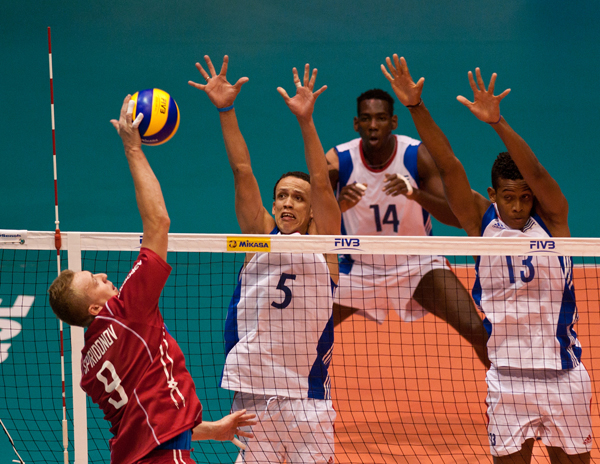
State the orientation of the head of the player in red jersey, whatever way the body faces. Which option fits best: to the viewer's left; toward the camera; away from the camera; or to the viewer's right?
to the viewer's right

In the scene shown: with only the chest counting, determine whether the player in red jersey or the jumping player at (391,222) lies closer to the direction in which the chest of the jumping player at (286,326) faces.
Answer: the player in red jersey

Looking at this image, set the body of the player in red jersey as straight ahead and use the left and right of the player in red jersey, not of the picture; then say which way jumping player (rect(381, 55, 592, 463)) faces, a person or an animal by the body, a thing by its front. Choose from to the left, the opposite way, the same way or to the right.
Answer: the opposite way

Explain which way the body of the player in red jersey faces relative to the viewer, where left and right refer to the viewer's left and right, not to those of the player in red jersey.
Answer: facing away from the viewer and to the right of the viewer

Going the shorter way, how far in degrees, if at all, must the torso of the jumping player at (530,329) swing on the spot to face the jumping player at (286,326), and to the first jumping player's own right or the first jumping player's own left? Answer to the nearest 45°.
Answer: approximately 90° to the first jumping player's own right

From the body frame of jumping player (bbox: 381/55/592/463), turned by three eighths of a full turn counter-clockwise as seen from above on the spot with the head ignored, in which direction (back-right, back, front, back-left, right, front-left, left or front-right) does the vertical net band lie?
back-left

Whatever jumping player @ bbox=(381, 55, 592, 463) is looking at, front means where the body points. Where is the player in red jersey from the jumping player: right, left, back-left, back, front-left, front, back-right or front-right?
front-right

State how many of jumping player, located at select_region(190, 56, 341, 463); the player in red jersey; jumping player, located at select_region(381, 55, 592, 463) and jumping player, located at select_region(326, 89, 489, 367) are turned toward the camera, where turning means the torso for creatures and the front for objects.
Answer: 3

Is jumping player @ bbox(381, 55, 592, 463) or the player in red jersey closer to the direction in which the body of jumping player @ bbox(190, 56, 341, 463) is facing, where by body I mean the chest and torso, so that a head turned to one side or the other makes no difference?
the player in red jersey

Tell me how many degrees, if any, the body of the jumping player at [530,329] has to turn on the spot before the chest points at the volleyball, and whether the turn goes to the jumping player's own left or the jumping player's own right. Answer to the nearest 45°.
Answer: approximately 45° to the jumping player's own right

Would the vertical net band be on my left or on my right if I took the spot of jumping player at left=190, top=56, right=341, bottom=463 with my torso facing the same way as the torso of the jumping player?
on my right
